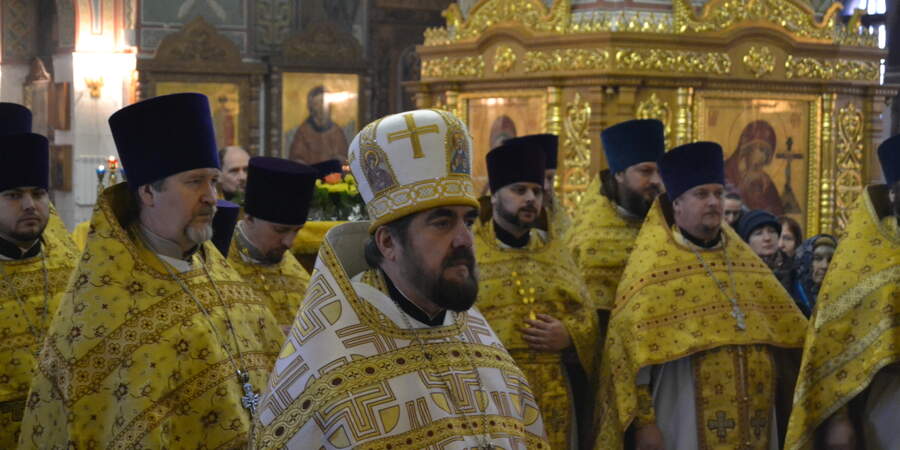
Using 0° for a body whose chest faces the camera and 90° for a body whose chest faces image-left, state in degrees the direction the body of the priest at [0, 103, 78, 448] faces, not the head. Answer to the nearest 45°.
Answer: approximately 315°

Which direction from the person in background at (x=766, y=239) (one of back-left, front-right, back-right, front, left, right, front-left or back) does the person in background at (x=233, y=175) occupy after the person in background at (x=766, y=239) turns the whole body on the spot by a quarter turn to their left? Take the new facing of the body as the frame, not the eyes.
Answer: back-left

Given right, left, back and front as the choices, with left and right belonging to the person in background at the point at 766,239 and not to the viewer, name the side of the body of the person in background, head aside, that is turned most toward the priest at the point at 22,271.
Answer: right

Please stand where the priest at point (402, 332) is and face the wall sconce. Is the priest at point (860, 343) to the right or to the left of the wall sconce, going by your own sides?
right

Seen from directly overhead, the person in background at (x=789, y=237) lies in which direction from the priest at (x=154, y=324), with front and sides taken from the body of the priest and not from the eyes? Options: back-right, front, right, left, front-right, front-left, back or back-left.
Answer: left

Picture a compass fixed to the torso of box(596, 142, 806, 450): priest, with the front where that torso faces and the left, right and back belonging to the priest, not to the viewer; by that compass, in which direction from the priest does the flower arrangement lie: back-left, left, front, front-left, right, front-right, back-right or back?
back

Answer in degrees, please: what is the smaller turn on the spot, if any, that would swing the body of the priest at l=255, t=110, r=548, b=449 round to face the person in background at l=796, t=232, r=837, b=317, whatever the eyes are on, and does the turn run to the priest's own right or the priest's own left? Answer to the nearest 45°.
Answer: approximately 90° to the priest's own left

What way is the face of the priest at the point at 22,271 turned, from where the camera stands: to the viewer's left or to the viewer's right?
to the viewer's right

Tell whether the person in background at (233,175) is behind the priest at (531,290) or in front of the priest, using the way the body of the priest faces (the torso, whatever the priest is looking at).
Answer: behind
